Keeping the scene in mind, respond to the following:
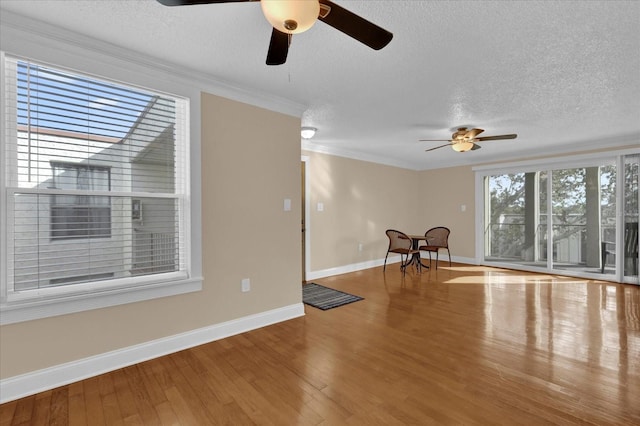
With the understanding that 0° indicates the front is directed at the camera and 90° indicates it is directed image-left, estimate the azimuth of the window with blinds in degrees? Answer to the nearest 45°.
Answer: approximately 315°

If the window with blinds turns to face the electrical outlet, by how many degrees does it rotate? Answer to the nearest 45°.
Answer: approximately 45° to its left

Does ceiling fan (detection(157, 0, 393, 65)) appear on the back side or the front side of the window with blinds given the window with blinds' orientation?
on the front side

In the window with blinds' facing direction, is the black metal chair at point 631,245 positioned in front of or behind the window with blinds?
in front
